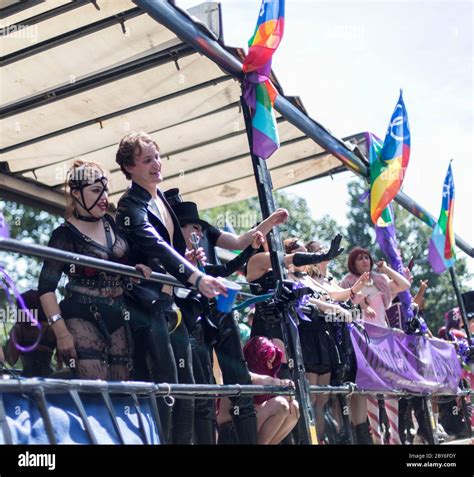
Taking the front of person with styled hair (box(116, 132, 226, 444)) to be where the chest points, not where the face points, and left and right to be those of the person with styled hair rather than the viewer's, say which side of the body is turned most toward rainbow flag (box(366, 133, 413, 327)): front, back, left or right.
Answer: left

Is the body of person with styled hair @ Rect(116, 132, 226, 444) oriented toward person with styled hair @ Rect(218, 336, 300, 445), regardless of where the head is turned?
no

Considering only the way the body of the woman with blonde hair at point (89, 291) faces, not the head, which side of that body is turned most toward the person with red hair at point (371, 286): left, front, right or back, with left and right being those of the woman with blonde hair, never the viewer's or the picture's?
left

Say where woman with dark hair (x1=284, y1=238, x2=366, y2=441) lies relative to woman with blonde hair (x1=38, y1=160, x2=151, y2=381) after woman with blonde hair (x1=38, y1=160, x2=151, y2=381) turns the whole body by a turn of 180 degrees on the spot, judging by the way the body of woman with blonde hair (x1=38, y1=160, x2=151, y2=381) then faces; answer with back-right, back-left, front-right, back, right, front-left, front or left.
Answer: right

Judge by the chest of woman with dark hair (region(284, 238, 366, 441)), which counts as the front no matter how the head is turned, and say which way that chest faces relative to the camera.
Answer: to the viewer's right

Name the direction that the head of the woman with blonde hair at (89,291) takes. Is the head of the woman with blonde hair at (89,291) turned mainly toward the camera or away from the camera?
toward the camera

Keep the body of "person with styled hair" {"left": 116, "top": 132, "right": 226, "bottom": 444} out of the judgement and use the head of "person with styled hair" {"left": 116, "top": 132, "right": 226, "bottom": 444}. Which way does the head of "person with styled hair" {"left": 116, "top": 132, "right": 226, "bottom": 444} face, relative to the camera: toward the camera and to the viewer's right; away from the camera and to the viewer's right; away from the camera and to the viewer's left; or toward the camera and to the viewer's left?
toward the camera and to the viewer's right

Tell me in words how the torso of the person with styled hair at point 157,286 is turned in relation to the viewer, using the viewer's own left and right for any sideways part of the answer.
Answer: facing the viewer and to the right of the viewer
